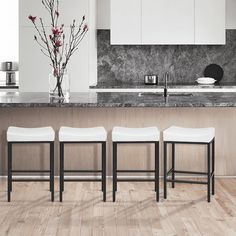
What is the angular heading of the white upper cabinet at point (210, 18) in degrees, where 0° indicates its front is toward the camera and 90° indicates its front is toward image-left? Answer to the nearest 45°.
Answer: approximately 0°

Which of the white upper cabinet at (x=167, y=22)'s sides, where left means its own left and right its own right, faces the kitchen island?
front

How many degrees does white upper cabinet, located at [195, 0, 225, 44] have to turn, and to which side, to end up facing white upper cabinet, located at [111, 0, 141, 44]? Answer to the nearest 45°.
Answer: approximately 90° to its right

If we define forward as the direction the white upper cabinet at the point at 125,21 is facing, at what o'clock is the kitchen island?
The kitchen island is roughly at 12 o'clock from the white upper cabinet.

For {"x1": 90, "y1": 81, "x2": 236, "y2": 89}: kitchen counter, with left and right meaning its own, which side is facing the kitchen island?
front

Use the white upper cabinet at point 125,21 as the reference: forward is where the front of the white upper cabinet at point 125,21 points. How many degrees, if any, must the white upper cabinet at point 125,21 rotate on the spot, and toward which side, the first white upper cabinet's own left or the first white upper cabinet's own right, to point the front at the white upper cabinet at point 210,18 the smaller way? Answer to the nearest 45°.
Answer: approximately 90° to the first white upper cabinet's own left

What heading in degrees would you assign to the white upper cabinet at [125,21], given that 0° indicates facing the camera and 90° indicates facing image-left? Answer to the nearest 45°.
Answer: approximately 0°
